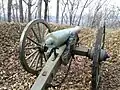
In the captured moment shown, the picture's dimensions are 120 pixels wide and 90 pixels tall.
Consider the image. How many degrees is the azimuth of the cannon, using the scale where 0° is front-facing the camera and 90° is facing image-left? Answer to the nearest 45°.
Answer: approximately 225°
